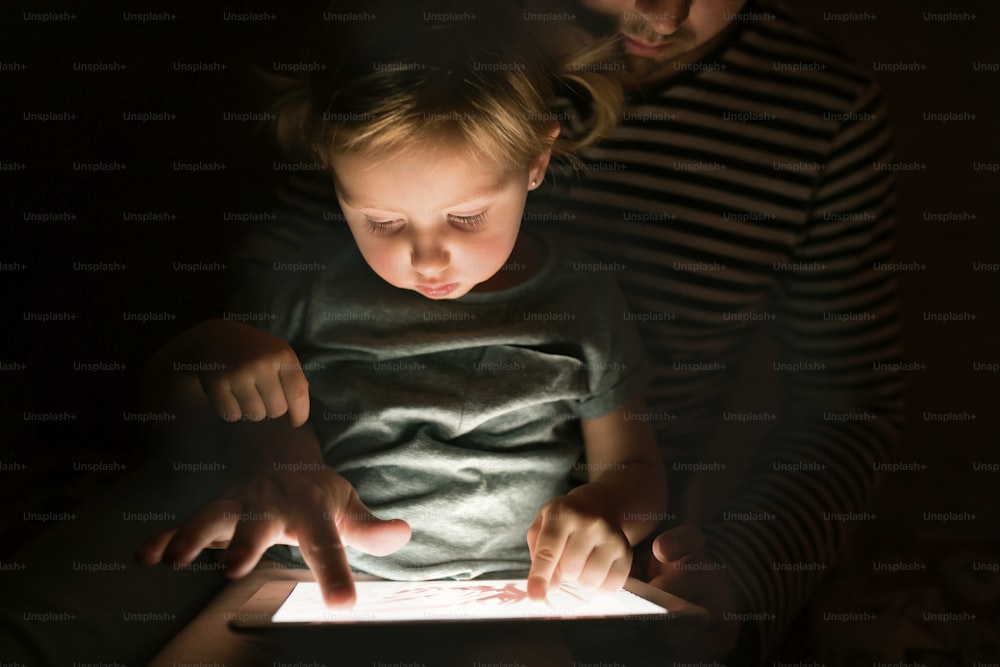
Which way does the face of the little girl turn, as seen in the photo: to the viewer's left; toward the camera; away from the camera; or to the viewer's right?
toward the camera

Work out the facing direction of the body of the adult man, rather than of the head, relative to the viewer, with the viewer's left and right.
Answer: facing the viewer and to the left of the viewer

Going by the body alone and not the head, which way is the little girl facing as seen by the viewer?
toward the camera
